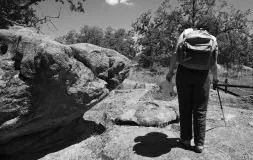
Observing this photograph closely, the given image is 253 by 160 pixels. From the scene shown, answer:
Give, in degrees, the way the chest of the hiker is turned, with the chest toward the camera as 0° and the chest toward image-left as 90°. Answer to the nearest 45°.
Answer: approximately 180°

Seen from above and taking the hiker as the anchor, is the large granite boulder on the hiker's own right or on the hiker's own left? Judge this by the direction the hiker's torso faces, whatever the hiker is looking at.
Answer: on the hiker's own left
